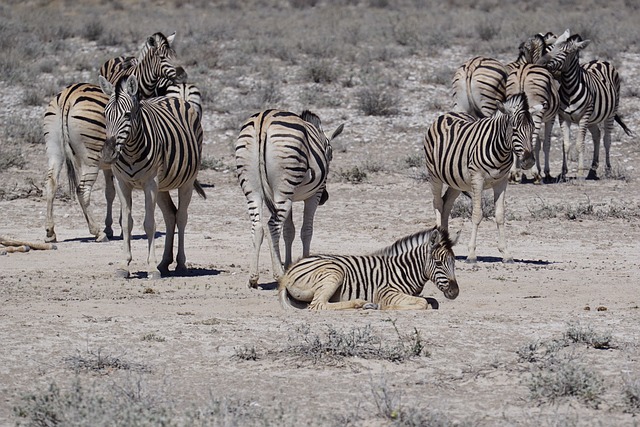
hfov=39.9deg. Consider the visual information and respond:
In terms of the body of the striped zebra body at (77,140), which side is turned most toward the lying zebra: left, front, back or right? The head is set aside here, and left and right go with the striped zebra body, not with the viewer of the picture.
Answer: right

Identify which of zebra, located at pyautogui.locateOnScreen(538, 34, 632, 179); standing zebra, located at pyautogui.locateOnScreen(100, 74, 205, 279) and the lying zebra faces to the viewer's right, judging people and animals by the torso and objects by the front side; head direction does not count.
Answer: the lying zebra

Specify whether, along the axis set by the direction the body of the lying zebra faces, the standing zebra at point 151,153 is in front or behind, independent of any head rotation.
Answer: behind

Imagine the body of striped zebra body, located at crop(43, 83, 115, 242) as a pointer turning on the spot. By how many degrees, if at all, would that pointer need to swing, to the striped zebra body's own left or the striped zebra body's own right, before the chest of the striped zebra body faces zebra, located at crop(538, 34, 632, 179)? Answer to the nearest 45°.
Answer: approximately 45° to the striped zebra body's own right

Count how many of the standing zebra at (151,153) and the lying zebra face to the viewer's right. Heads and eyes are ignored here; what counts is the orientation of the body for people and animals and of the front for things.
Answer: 1

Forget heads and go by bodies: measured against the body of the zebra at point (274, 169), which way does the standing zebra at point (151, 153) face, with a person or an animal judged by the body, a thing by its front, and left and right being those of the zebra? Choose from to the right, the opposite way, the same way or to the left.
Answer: the opposite way

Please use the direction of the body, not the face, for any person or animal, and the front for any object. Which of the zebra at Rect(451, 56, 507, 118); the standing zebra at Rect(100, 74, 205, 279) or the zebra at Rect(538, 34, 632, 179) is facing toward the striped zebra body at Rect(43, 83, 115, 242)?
the zebra at Rect(538, 34, 632, 179)

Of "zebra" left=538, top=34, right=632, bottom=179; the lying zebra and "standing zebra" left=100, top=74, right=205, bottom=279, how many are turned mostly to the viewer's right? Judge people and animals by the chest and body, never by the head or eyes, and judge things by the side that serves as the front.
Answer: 1

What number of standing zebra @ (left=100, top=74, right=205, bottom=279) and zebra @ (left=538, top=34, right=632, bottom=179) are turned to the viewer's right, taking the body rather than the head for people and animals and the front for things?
0

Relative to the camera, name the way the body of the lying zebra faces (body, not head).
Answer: to the viewer's right

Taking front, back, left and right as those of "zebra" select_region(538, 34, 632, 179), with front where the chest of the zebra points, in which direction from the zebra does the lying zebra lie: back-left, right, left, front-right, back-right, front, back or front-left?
front-left

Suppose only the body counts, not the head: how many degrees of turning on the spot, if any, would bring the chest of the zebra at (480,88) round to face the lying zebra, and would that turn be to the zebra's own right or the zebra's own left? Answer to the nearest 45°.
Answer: approximately 135° to the zebra's own right

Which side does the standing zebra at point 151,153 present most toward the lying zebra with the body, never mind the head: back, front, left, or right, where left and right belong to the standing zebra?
left

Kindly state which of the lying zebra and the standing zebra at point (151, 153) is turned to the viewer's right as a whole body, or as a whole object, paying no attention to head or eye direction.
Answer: the lying zebra

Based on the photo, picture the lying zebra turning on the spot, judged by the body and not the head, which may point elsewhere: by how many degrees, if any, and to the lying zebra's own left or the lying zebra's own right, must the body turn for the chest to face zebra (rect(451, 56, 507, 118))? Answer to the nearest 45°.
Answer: approximately 90° to the lying zebra's own left

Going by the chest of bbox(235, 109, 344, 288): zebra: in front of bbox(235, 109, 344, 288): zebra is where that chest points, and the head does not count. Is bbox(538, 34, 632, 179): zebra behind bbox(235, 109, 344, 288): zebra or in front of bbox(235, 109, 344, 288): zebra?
in front
